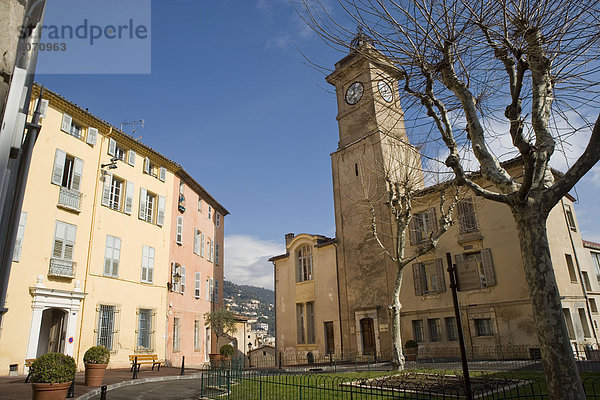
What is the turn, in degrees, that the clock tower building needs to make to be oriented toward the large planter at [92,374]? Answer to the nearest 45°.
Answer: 0° — it already faces it

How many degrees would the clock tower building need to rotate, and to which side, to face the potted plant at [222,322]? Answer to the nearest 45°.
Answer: approximately 45° to its right

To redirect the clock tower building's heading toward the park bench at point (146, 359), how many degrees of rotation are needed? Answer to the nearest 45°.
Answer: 0° — it already faces it

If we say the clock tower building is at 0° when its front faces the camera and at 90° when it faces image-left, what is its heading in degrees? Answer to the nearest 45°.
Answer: approximately 45°

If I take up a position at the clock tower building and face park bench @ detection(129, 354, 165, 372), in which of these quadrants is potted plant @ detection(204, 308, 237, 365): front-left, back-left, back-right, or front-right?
front-right

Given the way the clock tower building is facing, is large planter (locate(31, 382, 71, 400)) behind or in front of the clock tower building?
in front

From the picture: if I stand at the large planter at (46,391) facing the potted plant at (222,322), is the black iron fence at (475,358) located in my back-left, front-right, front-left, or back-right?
front-right

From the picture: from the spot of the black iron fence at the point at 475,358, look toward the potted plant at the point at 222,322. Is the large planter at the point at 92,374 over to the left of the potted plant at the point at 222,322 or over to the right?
left

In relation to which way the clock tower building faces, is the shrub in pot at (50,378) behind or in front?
in front
